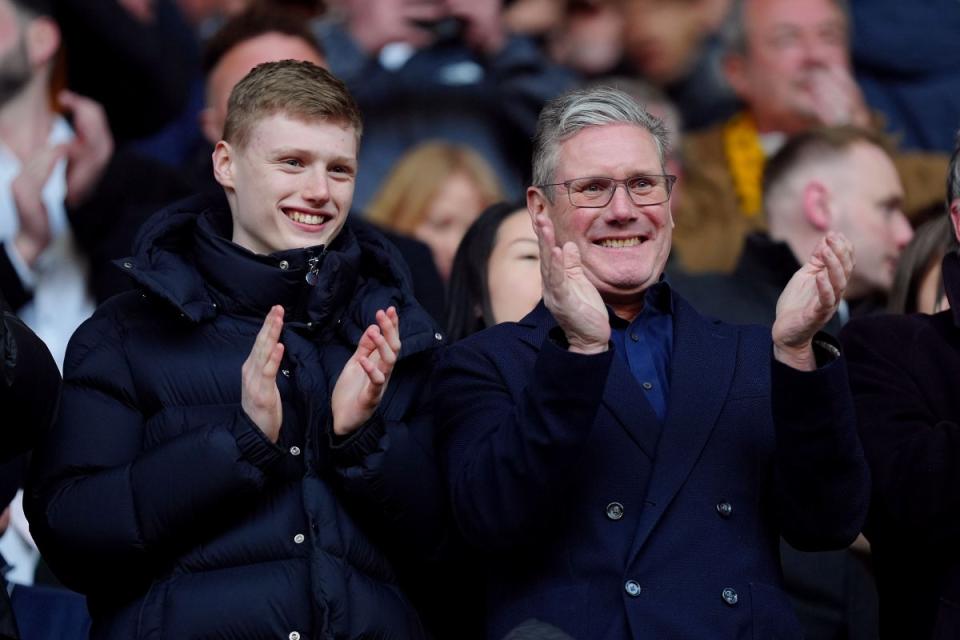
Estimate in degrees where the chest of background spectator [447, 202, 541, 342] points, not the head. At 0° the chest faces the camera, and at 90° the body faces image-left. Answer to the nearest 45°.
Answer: approximately 315°

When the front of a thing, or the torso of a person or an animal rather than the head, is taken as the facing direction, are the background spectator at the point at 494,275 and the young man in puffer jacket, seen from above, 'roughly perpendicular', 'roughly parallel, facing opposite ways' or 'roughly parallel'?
roughly parallel

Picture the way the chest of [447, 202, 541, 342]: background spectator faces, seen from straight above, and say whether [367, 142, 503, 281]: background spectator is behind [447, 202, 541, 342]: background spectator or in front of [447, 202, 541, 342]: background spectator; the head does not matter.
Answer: behind

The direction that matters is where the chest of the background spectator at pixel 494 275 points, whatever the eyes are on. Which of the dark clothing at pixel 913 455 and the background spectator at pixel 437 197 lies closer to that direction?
the dark clothing

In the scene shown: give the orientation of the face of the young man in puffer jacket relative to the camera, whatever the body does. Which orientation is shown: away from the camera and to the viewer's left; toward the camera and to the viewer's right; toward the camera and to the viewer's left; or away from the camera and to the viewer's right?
toward the camera and to the viewer's right

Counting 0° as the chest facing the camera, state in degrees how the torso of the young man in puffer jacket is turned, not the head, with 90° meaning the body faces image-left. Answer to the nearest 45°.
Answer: approximately 315°

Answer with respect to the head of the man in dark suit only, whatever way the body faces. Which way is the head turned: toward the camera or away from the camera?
toward the camera

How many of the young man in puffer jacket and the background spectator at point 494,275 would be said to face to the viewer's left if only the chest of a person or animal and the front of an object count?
0

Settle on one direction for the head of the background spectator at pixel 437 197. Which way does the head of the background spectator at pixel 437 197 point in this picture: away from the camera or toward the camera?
toward the camera

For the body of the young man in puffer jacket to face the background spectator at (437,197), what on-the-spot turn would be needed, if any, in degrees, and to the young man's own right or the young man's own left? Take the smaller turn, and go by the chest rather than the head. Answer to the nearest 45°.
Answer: approximately 135° to the young man's own left

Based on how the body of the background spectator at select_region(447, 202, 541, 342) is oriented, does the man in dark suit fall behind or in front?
in front

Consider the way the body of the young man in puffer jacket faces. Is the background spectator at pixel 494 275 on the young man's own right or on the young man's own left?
on the young man's own left
